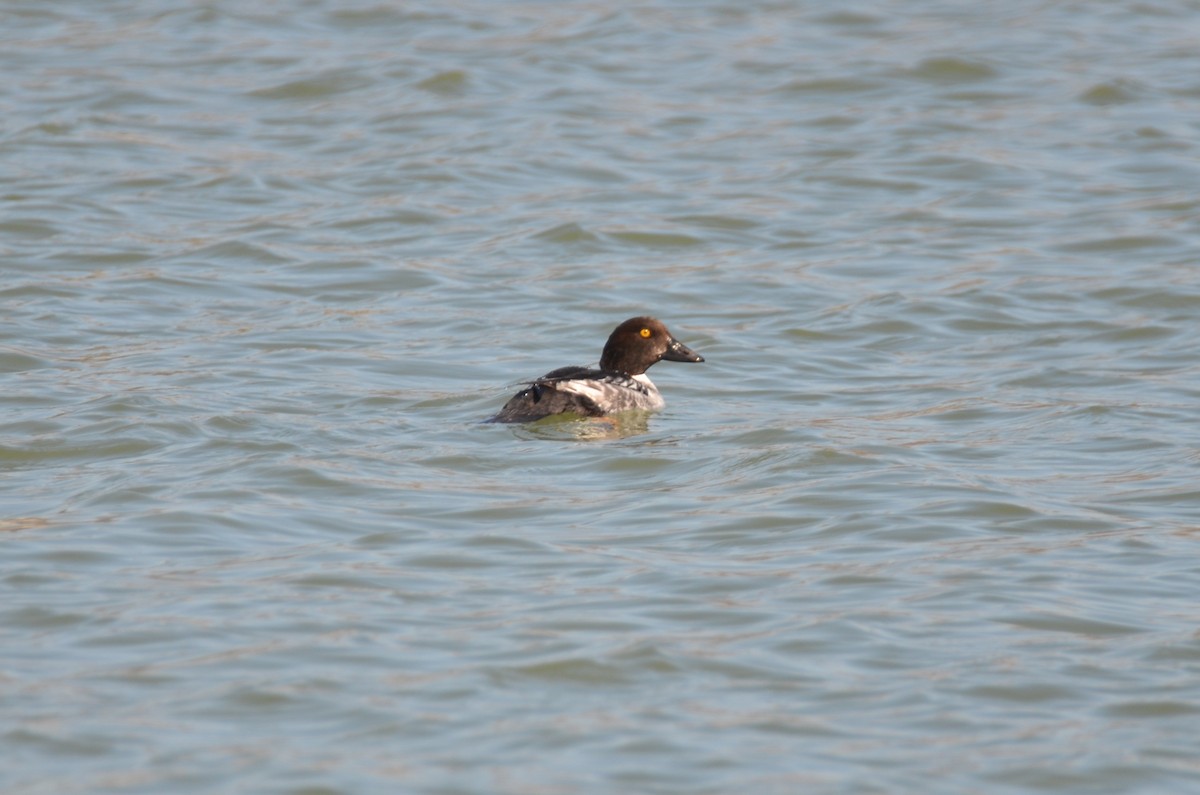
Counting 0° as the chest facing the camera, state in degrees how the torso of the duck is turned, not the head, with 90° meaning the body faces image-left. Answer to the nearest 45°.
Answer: approximately 270°
